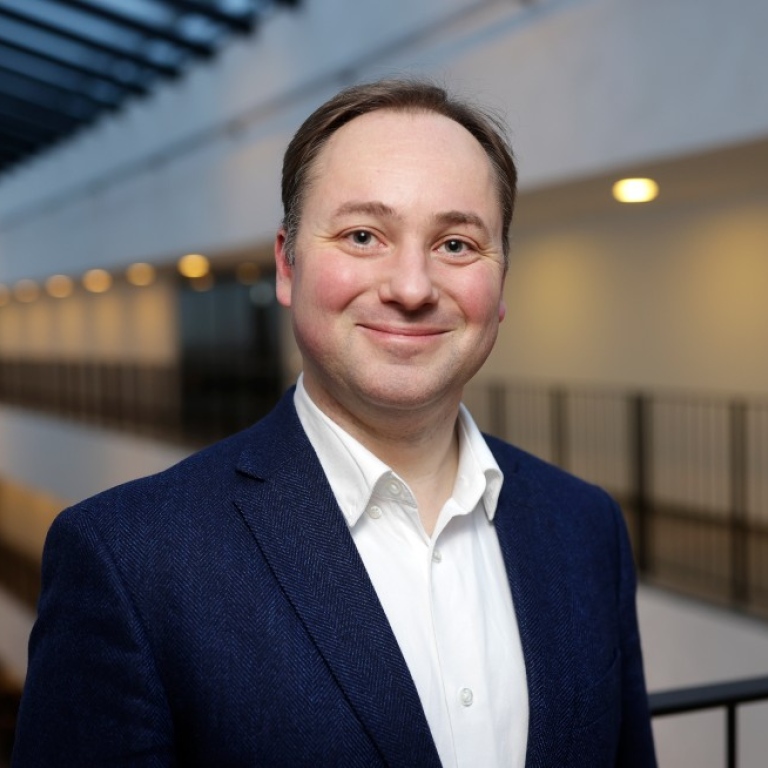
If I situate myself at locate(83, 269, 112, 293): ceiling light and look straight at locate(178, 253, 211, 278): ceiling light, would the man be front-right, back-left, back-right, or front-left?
front-right

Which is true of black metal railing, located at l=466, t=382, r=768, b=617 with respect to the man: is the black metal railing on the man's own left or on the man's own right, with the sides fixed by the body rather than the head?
on the man's own left

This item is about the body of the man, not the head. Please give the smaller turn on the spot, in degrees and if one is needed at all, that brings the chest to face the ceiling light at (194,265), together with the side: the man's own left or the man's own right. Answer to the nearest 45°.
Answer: approximately 135° to the man's own left

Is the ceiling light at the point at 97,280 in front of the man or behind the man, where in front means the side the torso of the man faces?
behind

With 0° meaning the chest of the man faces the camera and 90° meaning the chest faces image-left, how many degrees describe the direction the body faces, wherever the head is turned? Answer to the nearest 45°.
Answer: approximately 315°

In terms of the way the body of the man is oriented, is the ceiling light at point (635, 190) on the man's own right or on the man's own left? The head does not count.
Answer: on the man's own left

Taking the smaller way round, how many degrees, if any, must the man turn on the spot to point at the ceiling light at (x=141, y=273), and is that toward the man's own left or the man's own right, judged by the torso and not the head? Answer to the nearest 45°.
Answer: approximately 135° to the man's own left
